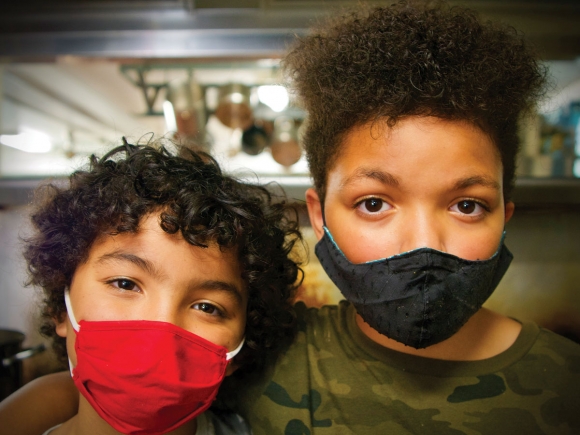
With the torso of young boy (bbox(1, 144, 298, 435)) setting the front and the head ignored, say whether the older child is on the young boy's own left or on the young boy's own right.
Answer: on the young boy's own left

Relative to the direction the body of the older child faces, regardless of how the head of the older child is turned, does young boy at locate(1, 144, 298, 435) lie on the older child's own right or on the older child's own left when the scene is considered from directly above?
on the older child's own right

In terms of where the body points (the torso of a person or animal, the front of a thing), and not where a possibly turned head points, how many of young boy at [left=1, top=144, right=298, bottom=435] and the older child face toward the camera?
2

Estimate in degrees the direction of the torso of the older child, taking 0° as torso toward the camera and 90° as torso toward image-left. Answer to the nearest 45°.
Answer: approximately 0°
